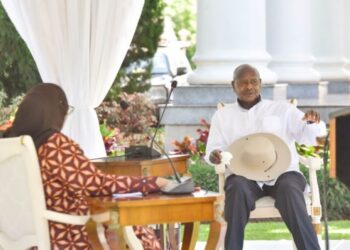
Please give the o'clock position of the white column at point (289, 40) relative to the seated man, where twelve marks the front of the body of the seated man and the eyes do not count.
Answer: The white column is roughly at 6 o'clock from the seated man.

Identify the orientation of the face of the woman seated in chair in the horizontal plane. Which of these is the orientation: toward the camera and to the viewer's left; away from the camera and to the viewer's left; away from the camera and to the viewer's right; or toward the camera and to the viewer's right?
away from the camera and to the viewer's right

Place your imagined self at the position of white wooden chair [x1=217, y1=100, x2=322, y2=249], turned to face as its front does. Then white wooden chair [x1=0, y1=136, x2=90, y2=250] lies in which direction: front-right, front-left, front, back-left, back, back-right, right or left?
front-right

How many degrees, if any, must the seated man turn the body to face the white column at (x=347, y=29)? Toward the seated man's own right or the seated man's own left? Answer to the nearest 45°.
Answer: approximately 180°

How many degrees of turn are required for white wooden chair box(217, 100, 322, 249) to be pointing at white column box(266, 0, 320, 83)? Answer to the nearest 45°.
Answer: approximately 180°

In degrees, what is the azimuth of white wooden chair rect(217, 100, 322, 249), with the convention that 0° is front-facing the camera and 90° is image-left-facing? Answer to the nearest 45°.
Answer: approximately 0°

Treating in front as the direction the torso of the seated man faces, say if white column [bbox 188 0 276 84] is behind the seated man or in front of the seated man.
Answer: behind

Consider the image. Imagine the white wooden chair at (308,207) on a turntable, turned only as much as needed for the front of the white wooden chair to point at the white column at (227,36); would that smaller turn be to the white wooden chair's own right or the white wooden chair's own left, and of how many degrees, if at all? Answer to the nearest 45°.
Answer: approximately 180°

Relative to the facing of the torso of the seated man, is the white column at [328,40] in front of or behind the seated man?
behind
